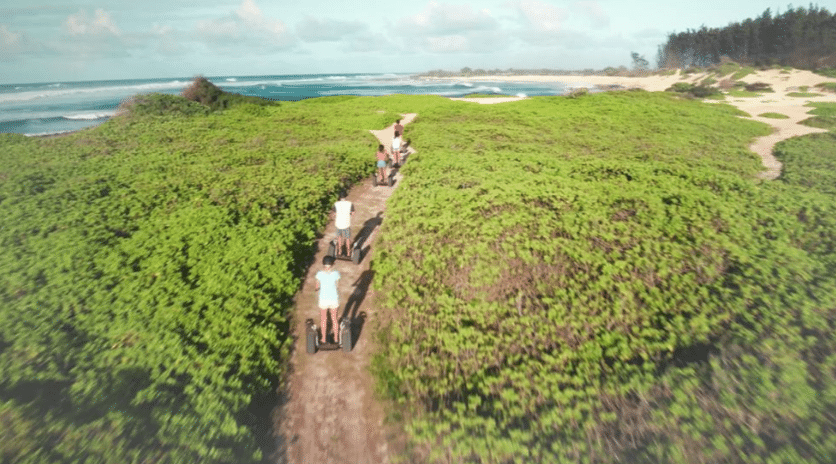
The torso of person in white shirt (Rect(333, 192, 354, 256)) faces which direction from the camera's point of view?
away from the camera

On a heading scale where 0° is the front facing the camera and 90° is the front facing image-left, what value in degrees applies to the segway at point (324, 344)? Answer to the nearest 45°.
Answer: approximately 180°

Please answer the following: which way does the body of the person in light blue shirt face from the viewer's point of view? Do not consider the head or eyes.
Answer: away from the camera

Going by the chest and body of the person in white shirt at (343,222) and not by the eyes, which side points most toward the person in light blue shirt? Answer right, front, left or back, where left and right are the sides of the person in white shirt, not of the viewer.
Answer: back

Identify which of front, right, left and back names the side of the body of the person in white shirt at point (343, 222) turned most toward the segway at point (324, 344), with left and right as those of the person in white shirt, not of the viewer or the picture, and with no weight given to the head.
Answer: back

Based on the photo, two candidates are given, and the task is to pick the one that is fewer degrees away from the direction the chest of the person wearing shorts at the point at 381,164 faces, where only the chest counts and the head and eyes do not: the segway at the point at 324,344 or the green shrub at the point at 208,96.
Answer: the green shrub

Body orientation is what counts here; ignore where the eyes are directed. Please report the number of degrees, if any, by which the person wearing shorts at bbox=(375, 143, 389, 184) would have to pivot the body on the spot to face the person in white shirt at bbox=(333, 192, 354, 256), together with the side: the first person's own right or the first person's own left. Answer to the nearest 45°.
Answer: approximately 180°

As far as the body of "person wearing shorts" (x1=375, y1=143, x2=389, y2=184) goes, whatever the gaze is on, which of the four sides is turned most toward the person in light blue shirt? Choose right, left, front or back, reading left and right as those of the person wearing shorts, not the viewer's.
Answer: back

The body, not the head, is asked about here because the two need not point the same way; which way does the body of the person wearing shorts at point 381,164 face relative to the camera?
away from the camera
